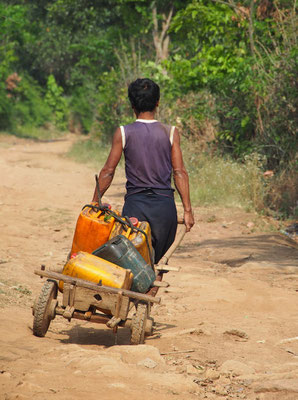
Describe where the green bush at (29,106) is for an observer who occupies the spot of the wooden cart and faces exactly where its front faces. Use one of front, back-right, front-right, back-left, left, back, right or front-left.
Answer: front-left

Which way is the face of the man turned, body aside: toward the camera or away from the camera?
away from the camera

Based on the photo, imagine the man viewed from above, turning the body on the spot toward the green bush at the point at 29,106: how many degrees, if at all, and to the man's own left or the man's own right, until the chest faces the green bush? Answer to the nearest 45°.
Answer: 0° — they already face it

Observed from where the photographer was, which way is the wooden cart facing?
facing away from the viewer and to the right of the viewer

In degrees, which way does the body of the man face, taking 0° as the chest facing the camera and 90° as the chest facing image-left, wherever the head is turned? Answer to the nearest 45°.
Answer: approximately 180°
